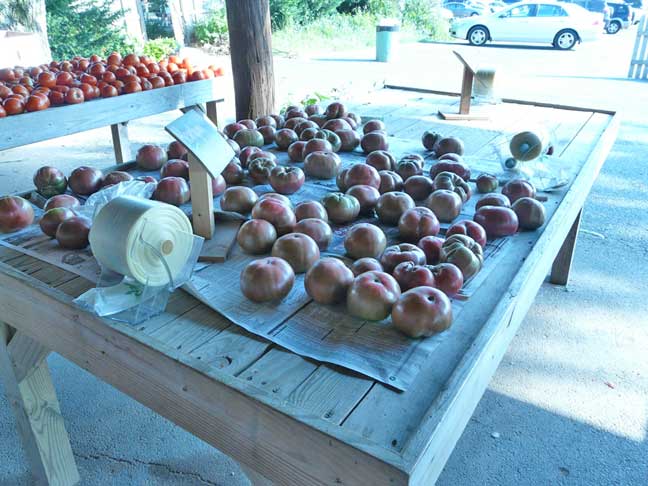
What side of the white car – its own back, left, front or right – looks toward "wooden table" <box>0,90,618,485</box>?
left

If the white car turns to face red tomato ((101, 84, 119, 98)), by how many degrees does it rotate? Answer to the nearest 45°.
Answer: approximately 90° to its left

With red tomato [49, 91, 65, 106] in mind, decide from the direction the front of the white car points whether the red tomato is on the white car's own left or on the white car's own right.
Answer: on the white car's own left

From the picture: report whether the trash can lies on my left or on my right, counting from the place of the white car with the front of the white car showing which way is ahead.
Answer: on my left

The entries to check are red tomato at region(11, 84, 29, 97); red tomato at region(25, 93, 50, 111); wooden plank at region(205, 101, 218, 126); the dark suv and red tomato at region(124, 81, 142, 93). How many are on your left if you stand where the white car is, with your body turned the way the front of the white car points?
4

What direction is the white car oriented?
to the viewer's left

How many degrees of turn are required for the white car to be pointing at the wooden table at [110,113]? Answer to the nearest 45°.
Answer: approximately 90° to its left

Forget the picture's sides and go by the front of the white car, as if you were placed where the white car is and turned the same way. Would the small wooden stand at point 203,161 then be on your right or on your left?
on your left

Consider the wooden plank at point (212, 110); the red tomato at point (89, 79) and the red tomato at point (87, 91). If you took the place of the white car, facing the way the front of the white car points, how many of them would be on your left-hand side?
3

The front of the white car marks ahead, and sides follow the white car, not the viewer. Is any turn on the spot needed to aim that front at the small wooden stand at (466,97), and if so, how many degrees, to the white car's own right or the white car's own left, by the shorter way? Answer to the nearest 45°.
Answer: approximately 90° to the white car's own left

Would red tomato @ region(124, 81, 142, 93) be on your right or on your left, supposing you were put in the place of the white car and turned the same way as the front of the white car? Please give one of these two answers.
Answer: on your left

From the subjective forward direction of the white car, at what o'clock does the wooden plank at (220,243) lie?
The wooden plank is roughly at 9 o'clock from the white car.

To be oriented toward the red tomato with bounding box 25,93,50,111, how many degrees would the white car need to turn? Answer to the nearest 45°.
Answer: approximately 90° to its left

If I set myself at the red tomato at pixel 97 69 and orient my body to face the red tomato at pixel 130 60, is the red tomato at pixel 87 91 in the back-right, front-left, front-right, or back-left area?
back-right

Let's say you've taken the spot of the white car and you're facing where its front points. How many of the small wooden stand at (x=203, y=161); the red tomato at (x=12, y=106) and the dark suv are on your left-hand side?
2
